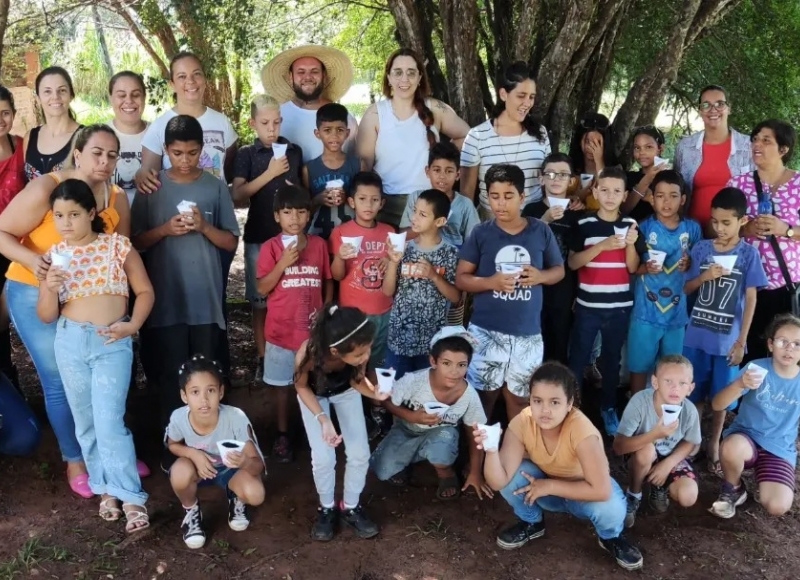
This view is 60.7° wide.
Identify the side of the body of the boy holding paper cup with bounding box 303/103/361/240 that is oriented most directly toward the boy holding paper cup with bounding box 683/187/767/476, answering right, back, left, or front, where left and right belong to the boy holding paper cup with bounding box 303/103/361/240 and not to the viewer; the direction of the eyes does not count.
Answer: left

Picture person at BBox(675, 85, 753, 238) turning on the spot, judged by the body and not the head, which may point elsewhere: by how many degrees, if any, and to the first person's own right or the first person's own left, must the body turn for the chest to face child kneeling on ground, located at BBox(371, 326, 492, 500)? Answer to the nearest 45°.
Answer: approximately 45° to the first person's own right

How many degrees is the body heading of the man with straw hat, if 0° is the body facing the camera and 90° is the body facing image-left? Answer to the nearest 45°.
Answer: approximately 0°

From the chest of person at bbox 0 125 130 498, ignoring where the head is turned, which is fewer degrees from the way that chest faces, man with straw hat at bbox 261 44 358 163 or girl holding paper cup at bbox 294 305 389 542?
the girl holding paper cup

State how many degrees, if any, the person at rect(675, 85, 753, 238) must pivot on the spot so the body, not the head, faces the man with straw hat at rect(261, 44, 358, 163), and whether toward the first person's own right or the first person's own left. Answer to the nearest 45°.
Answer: approximately 90° to the first person's own right
